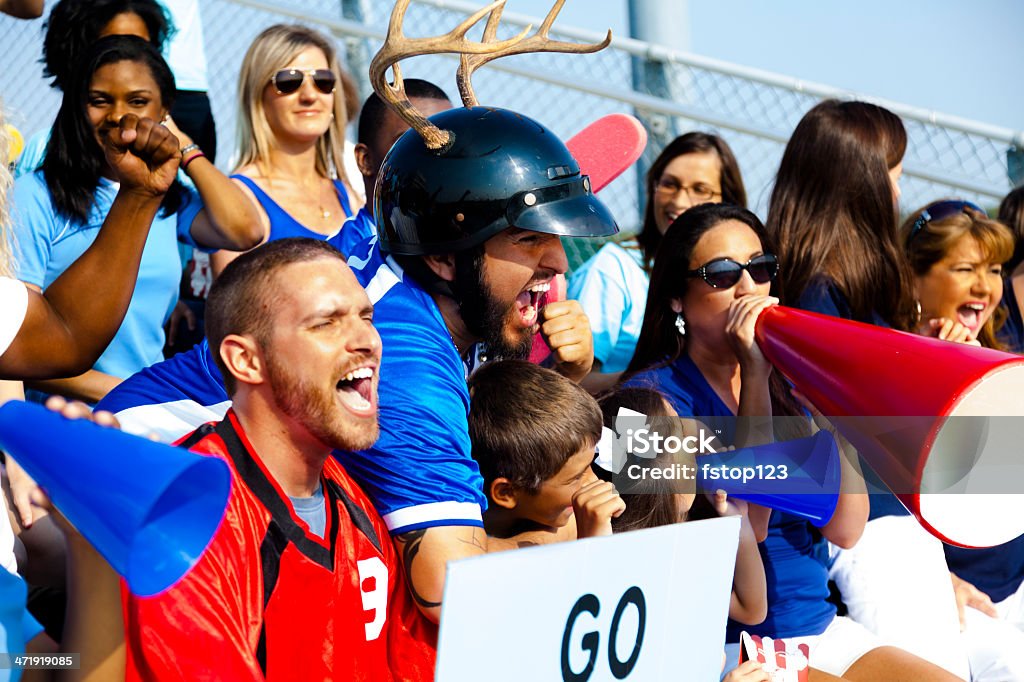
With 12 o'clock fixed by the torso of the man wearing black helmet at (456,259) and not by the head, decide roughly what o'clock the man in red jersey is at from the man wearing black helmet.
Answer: The man in red jersey is roughly at 4 o'clock from the man wearing black helmet.

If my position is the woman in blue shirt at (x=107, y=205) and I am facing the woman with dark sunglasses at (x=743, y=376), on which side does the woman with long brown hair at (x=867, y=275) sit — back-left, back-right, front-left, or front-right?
front-left

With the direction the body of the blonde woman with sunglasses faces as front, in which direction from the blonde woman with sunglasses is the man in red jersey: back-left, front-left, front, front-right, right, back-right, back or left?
front-right

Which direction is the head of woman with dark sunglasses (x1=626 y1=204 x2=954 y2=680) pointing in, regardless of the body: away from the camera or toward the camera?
toward the camera

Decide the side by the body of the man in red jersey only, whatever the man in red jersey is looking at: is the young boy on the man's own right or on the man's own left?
on the man's own left

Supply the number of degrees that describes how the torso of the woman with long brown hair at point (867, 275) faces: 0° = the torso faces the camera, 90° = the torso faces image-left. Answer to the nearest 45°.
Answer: approximately 225°

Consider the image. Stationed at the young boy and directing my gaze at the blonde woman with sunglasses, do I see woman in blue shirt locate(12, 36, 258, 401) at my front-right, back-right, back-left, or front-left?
front-left

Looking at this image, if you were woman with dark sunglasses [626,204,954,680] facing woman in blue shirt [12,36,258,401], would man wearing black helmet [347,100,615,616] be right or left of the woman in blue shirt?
left

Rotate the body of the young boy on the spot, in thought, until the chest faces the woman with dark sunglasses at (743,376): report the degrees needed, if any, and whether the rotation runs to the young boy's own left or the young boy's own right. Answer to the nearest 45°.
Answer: approximately 45° to the young boy's own left

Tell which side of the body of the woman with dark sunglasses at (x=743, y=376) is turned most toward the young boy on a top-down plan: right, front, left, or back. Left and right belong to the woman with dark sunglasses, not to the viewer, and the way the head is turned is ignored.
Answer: right

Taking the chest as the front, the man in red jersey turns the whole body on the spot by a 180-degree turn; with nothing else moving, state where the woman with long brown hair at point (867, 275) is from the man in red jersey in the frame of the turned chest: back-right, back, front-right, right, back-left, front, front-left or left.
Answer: right

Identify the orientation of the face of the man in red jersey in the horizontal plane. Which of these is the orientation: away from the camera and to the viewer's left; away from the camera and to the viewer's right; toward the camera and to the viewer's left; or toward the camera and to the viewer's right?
toward the camera and to the viewer's right

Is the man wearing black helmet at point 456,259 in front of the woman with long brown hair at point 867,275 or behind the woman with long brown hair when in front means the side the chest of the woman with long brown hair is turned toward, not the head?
behind
